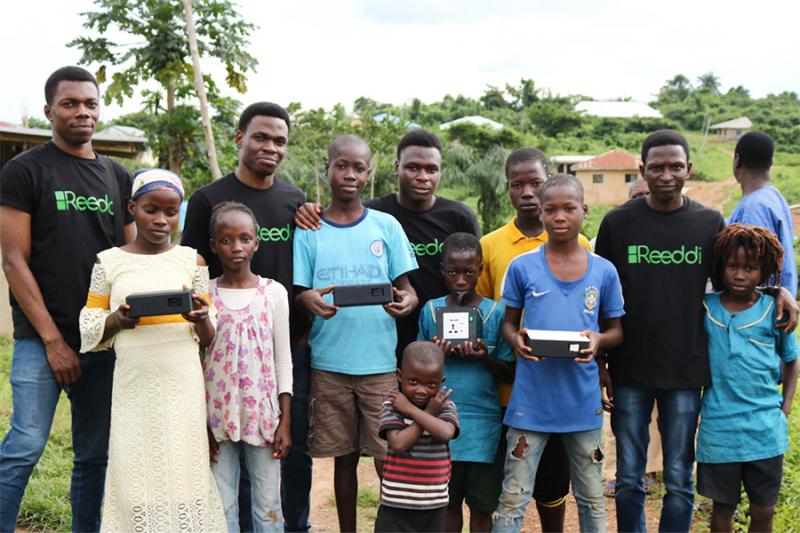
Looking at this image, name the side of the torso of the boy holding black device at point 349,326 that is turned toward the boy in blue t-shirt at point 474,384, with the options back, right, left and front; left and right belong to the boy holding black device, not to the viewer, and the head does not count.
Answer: left

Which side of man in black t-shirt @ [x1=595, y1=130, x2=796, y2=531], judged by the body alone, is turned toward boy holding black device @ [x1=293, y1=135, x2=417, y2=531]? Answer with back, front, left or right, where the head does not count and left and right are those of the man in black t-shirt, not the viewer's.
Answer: right

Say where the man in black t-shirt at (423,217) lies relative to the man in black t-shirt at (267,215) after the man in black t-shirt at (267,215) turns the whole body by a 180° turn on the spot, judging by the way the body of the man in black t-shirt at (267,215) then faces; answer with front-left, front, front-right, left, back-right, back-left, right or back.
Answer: back-right

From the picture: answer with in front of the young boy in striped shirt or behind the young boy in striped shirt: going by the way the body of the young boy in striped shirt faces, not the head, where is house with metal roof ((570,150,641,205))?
behind

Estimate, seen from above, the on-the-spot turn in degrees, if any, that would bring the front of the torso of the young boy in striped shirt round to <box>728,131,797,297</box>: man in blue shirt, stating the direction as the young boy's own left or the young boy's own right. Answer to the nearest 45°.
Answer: approximately 135° to the young boy's own left

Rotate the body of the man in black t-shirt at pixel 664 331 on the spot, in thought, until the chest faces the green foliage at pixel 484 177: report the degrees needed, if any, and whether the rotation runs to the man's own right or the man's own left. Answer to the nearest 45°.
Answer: approximately 180°

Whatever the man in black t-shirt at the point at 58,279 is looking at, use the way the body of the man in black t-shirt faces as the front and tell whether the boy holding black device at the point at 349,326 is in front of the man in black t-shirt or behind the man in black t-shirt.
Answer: in front

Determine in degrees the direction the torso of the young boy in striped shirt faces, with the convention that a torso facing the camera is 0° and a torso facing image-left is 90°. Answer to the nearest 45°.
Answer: approximately 0°

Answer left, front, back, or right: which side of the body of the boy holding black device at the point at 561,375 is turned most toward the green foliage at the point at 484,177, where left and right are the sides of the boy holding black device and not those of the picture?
back

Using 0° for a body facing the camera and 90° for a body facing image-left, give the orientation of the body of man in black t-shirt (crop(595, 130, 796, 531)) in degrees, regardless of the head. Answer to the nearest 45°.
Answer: approximately 0°

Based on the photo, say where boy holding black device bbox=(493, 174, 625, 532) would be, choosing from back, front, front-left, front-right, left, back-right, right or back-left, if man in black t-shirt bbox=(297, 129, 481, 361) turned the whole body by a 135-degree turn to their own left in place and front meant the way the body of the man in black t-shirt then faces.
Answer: right

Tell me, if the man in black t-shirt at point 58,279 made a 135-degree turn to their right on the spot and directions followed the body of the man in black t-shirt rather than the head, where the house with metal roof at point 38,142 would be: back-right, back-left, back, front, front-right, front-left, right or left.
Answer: right
